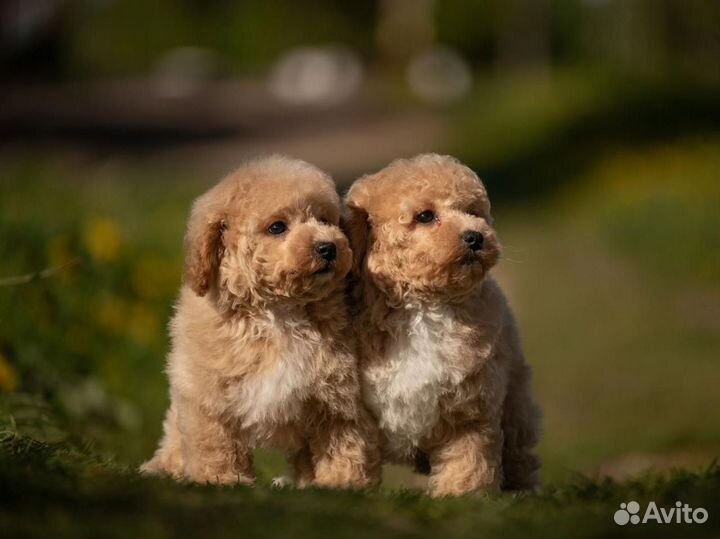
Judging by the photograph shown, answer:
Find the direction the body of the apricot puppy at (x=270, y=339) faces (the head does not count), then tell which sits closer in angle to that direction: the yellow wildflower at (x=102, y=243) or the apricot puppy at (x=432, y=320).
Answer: the apricot puppy

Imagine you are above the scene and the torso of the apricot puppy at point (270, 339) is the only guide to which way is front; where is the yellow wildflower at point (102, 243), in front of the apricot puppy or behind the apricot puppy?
behind

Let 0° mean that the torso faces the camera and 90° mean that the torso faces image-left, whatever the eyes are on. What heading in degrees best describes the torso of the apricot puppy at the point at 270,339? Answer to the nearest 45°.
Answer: approximately 315°

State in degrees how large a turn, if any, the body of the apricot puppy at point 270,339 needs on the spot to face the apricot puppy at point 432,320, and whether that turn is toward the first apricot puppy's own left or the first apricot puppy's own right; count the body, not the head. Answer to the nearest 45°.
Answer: approximately 45° to the first apricot puppy's own left
